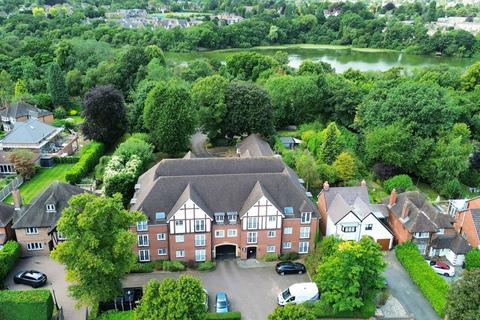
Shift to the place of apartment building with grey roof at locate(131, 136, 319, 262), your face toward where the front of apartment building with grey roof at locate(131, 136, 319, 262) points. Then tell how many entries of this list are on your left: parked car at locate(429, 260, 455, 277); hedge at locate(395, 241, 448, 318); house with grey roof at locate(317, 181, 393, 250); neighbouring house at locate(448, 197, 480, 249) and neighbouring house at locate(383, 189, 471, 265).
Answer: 5

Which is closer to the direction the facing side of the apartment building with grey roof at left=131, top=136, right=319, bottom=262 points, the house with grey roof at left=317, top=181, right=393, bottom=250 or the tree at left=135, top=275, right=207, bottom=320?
the tree

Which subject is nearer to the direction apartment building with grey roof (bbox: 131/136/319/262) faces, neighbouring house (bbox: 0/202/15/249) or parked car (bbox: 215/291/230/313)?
the parked car

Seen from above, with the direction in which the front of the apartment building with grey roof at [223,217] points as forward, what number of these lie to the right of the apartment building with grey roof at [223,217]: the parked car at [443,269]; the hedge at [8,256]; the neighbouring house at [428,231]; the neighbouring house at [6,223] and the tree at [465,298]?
2

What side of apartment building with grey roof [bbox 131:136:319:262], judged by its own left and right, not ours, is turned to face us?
front

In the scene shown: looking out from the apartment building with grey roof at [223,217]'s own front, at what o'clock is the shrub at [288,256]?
The shrub is roughly at 9 o'clock from the apartment building with grey roof.

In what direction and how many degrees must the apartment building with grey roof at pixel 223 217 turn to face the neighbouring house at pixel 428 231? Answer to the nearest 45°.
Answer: approximately 90° to its left

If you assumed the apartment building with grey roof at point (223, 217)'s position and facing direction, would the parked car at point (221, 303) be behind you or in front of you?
in front

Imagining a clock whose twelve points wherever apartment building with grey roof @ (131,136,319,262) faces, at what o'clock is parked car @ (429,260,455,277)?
The parked car is roughly at 9 o'clock from the apartment building with grey roof.

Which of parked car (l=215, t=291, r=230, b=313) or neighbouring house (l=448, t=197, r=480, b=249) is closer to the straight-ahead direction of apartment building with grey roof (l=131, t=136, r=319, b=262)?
the parked car

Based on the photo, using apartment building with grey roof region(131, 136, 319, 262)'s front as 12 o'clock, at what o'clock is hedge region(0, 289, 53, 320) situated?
The hedge is roughly at 2 o'clock from the apartment building with grey roof.

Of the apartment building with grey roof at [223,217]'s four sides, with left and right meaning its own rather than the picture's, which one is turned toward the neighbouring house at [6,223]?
right

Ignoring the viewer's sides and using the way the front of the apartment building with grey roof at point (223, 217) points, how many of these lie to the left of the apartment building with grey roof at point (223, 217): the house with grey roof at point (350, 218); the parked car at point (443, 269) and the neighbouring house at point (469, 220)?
3

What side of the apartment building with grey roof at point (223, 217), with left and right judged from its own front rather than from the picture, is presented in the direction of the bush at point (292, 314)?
front

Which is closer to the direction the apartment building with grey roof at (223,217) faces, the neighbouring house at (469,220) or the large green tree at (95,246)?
the large green tree

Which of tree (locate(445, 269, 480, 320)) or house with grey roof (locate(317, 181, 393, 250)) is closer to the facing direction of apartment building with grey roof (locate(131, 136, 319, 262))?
the tree
